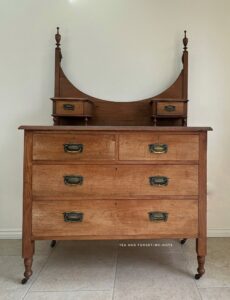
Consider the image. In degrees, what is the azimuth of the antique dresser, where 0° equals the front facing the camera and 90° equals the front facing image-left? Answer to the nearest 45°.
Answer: approximately 0°
